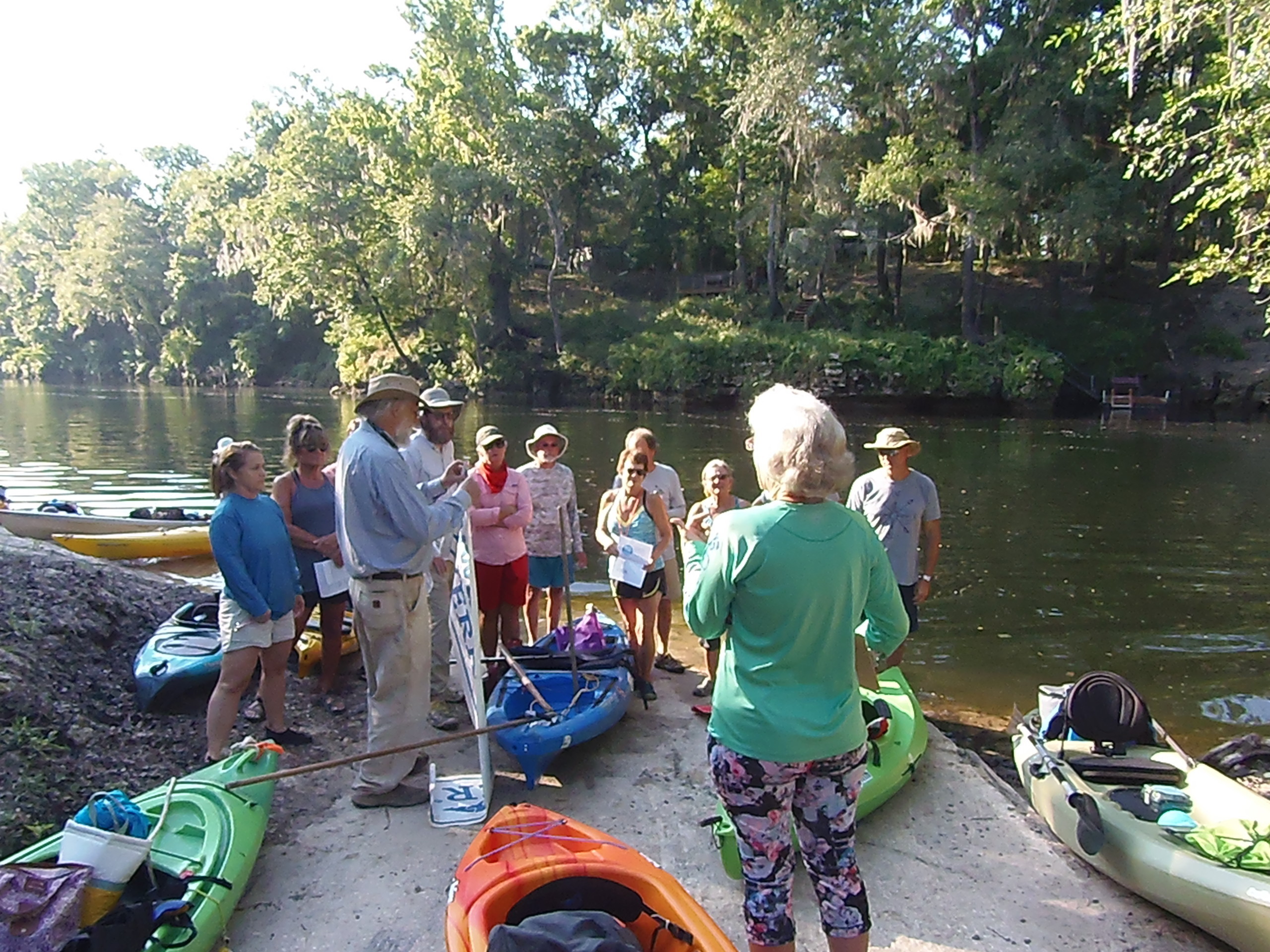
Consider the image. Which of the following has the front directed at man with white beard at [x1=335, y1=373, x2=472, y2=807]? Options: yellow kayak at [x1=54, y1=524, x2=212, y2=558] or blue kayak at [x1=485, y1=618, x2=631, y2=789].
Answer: the blue kayak

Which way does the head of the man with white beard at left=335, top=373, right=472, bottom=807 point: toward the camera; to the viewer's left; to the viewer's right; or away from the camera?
to the viewer's right

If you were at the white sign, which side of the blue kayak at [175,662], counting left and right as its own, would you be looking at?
left

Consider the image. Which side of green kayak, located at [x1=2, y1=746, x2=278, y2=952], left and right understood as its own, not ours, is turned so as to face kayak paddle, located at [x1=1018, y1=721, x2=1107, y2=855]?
right

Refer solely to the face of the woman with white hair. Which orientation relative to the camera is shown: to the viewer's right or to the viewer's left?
to the viewer's left

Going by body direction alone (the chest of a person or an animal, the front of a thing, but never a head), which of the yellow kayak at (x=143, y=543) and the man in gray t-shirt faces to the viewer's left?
the yellow kayak

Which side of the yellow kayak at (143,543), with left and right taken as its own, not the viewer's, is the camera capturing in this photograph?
left

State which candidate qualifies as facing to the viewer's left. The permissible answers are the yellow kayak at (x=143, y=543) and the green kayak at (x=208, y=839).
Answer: the yellow kayak

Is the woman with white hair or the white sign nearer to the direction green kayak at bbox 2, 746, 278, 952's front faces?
the white sign

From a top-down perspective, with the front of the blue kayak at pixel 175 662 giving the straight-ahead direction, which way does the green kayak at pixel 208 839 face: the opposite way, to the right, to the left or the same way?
the opposite way
